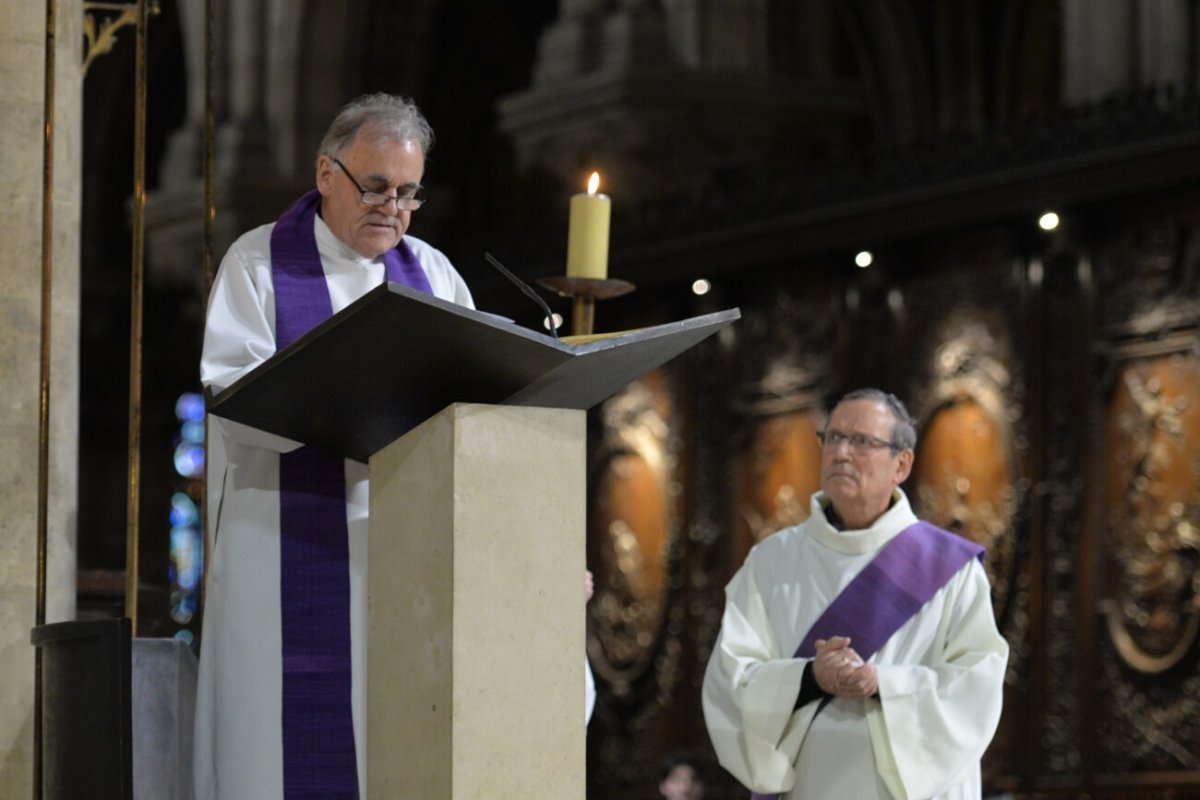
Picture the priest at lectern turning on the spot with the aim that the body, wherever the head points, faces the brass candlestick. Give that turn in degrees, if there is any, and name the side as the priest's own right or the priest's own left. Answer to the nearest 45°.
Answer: approximately 90° to the priest's own left

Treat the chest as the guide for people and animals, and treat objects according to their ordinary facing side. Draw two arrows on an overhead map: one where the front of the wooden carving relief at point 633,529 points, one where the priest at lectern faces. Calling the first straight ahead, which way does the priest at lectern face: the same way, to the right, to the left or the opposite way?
to the left

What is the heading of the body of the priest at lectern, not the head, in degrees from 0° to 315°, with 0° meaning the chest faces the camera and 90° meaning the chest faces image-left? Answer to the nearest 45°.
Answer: approximately 315°

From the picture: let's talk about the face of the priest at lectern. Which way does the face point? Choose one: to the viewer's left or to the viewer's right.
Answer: to the viewer's right

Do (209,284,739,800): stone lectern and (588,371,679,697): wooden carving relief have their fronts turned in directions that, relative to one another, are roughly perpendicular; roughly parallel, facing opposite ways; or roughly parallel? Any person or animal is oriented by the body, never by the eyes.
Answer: roughly perpendicular
